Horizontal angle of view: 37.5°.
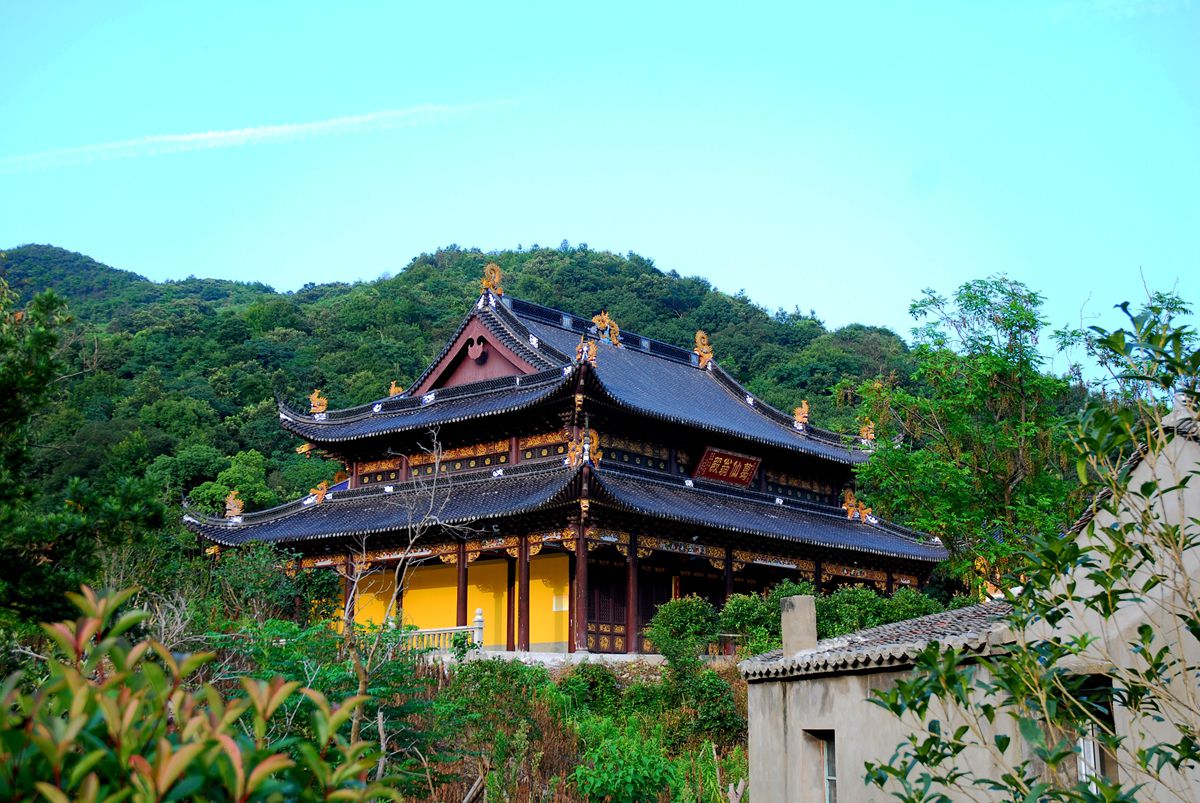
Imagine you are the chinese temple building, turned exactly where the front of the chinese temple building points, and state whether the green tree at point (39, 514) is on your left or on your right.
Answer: on your right

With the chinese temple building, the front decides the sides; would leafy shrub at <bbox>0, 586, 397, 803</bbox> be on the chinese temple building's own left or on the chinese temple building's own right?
on the chinese temple building's own right

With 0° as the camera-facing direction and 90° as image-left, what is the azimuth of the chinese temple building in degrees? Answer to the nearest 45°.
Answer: approximately 315°

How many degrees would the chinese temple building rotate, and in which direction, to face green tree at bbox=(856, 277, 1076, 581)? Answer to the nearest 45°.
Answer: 0° — it already faces it

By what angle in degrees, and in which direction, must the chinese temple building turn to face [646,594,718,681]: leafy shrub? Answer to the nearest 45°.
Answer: approximately 45° to its right

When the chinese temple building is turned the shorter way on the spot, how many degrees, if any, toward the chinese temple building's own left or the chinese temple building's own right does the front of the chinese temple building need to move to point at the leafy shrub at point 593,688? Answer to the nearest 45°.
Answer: approximately 45° to the chinese temple building's own right
